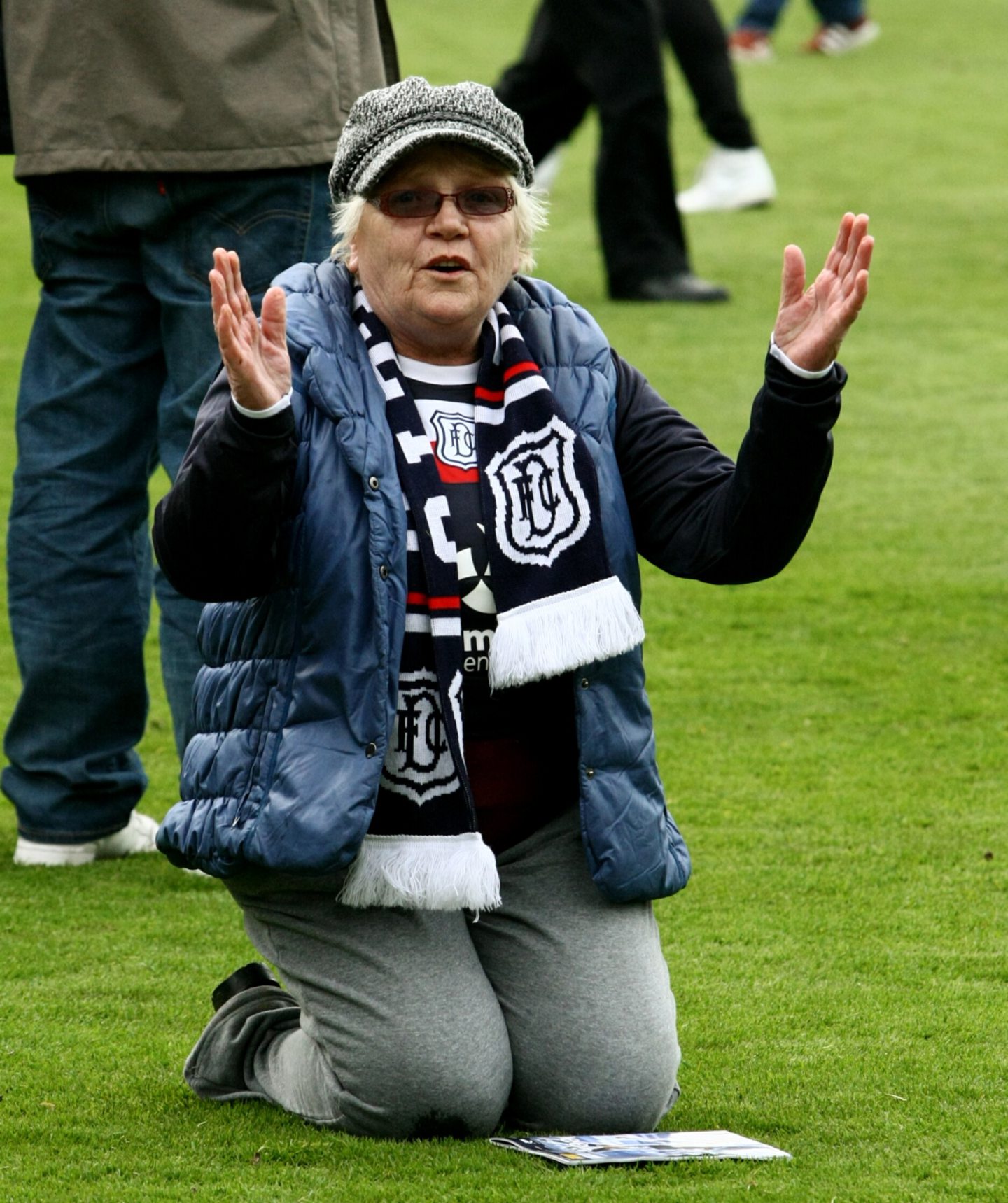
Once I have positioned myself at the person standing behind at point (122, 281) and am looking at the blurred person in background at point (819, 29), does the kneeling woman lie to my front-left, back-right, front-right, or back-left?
back-right

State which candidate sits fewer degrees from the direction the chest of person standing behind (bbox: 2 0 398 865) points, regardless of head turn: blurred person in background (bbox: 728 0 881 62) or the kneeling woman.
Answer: the blurred person in background

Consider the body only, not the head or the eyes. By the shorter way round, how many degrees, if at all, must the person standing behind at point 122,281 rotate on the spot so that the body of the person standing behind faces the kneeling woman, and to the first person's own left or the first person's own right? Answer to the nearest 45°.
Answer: approximately 135° to the first person's own right

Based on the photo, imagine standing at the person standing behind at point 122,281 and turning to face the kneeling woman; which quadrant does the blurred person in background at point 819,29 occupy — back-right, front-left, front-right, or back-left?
back-left

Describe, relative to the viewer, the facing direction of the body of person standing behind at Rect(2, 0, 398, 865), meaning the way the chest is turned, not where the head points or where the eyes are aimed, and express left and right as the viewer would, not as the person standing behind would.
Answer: facing away from the viewer and to the right of the viewer
